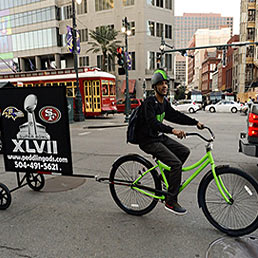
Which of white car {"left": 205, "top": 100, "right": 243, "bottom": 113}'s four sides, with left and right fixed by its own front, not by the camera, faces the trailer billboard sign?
left

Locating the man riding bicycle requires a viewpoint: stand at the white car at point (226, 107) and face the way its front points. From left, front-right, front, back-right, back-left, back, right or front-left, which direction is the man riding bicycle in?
left

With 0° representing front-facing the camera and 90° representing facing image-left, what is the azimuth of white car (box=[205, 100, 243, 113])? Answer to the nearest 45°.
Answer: approximately 90°

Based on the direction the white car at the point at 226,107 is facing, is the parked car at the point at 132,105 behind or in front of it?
in front

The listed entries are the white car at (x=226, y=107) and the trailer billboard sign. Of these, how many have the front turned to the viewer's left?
1
